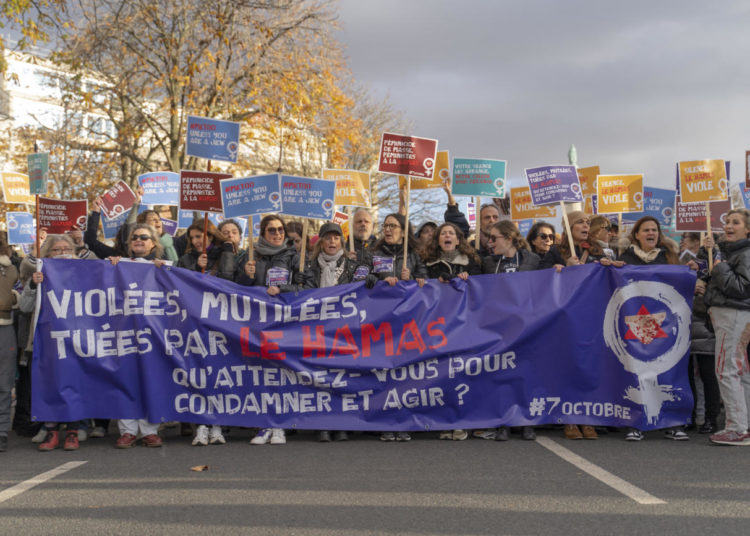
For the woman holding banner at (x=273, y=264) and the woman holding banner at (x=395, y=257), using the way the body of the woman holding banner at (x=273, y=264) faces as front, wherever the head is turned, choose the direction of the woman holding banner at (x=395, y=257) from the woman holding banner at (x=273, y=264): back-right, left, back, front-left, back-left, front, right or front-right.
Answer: left

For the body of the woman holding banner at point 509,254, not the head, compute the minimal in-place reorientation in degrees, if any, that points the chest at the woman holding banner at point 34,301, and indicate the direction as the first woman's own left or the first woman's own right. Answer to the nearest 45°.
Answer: approximately 90° to the first woman's own right

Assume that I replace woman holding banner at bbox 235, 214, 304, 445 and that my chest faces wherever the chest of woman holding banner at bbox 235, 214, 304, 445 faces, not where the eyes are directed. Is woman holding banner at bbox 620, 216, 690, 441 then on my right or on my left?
on my left

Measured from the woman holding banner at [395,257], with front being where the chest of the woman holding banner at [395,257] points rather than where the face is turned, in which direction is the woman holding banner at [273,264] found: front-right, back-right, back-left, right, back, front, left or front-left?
right

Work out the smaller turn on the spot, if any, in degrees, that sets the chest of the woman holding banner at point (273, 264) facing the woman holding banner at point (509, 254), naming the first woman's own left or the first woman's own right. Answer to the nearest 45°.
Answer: approximately 90° to the first woman's own left

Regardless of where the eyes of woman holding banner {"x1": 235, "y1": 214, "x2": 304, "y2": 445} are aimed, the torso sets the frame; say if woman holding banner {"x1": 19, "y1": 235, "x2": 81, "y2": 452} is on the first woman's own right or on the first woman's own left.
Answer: on the first woman's own right

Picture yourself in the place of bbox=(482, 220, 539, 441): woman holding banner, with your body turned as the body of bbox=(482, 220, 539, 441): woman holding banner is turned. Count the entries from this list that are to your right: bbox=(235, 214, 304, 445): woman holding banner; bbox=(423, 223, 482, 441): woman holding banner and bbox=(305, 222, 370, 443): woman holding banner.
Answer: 3

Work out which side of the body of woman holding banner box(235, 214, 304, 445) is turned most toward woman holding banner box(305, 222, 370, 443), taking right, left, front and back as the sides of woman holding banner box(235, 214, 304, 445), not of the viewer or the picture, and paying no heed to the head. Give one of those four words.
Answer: left

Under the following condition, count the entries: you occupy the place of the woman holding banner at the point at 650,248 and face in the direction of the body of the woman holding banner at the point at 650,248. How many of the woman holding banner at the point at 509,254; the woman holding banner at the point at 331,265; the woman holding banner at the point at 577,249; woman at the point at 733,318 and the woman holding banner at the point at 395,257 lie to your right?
4

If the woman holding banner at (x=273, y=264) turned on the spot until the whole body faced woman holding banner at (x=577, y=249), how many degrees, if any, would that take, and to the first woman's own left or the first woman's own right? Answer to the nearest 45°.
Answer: approximately 90° to the first woman's own left
